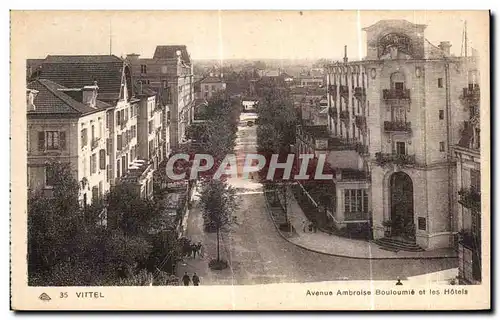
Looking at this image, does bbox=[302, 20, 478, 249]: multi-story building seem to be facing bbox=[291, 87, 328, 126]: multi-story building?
no

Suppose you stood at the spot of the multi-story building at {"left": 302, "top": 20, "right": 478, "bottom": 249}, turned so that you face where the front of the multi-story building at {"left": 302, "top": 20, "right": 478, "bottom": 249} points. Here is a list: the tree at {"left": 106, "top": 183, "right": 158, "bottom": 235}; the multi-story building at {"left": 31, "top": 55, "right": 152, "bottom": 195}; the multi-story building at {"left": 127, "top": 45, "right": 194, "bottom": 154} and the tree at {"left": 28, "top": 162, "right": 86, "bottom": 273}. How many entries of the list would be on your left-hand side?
0

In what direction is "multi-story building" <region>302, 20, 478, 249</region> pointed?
toward the camera

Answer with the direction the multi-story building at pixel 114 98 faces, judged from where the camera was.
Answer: facing to the right of the viewer

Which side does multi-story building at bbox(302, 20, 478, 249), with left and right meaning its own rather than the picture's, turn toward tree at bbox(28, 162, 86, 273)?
right

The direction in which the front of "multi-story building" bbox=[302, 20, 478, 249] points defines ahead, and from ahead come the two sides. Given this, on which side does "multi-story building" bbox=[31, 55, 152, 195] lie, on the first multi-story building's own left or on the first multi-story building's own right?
on the first multi-story building's own right

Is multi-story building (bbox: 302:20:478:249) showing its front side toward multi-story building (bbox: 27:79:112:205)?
no

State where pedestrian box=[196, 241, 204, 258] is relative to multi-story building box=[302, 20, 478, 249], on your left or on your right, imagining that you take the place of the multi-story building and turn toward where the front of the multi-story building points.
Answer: on your right
